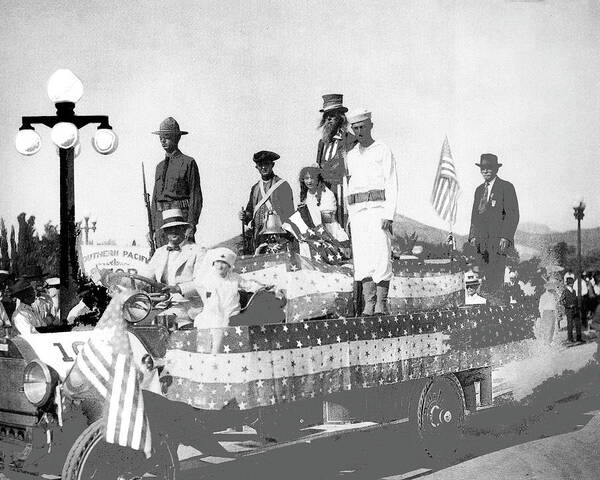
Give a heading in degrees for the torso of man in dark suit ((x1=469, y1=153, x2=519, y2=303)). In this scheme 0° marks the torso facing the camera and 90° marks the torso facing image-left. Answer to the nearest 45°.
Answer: approximately 45°

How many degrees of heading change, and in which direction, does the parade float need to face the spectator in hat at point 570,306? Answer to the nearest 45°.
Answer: approximately 180°
